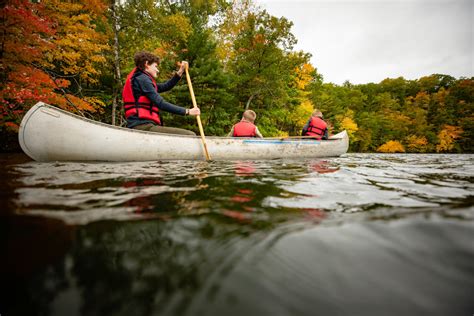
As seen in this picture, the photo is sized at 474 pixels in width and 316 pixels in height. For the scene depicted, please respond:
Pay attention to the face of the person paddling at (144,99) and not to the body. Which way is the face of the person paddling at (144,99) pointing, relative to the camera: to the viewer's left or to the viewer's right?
to the viewer's right

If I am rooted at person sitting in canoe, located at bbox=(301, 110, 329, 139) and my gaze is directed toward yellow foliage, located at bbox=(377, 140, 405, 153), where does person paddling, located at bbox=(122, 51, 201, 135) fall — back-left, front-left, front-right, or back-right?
back-left

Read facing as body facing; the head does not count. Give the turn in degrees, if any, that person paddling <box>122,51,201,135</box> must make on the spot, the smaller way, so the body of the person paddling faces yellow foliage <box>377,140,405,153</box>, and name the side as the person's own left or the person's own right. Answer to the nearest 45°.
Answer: approximately 45° to the person's own left

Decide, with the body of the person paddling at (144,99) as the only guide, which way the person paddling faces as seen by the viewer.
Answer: to the viewer's right

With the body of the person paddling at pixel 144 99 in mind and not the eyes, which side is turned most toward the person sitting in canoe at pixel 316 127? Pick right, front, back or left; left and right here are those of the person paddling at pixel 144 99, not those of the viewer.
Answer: front
